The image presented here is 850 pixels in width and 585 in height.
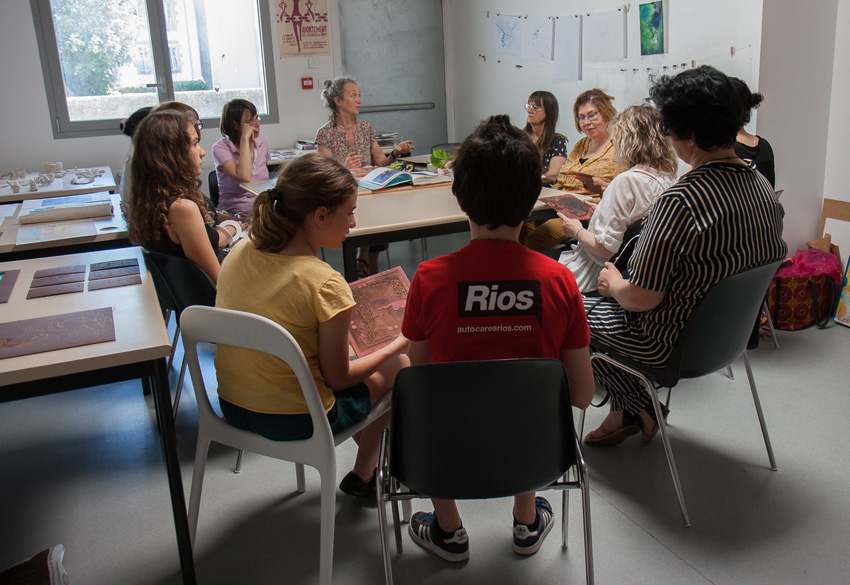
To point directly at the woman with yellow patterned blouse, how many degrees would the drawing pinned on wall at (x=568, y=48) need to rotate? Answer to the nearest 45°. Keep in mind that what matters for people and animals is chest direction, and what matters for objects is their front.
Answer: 0° — it already faces them

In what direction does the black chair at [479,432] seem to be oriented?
away from the camera

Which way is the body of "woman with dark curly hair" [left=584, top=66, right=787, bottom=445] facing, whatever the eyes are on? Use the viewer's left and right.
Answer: facing away from the viewer and to the left of the viewer

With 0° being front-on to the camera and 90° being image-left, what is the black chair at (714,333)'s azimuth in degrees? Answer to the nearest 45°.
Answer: approximately 135°

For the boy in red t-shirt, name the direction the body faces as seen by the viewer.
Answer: away from the camera

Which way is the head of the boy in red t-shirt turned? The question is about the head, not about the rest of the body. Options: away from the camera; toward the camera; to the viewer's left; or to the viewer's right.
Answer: away from the camera

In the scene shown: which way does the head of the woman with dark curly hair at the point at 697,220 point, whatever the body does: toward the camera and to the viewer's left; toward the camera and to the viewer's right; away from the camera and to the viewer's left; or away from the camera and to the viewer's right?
away from the camera and to the viewer's left

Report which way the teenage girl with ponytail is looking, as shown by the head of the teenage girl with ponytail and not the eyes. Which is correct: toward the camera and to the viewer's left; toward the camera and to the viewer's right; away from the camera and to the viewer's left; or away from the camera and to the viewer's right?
away from the camera and to the viewer's right

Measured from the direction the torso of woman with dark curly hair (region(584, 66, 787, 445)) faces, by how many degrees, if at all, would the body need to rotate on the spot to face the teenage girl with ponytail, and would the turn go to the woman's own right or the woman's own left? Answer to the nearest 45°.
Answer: approximately 90° to the woman's own left

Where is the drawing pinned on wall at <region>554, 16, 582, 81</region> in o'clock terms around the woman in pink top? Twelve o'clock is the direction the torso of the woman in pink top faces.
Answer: The drawing pinned on wall is roughly at 10 o'clock from the woman in pink top.

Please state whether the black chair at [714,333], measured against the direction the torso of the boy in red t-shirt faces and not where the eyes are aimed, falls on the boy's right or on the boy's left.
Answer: on the boy's right
